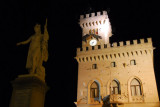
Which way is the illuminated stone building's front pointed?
toward the camera

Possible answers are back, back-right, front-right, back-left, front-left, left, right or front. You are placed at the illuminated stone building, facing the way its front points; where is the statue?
front

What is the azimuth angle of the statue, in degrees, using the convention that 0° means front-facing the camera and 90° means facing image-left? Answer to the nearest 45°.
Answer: approximately 45°

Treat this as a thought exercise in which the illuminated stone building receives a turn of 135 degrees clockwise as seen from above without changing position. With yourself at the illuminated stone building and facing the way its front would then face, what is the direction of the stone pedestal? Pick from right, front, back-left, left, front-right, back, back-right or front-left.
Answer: back-left

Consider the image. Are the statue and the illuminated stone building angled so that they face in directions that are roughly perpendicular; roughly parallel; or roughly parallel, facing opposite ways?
roughly parallel

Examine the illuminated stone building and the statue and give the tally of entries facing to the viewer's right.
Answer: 0
